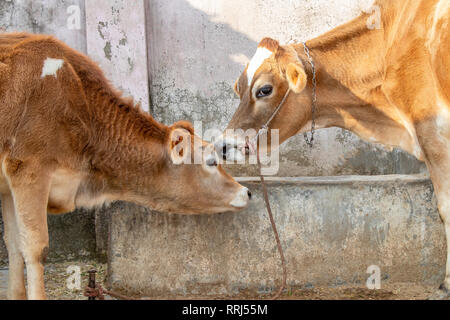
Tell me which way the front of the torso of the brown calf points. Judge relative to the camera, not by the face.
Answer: to the viewer's right

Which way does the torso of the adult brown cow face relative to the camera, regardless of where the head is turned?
to the viewer's left

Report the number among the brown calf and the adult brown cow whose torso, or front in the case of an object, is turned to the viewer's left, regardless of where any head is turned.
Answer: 1

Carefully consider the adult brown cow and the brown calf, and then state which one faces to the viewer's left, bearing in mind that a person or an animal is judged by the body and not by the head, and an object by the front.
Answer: the adult brown cow

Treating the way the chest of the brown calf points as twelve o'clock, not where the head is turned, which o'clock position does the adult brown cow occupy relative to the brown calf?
The adult brown cow is roughly at 12 o'clock from the brown calf.

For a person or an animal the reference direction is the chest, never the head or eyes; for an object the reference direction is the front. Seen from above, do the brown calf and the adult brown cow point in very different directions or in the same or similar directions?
very different directions
